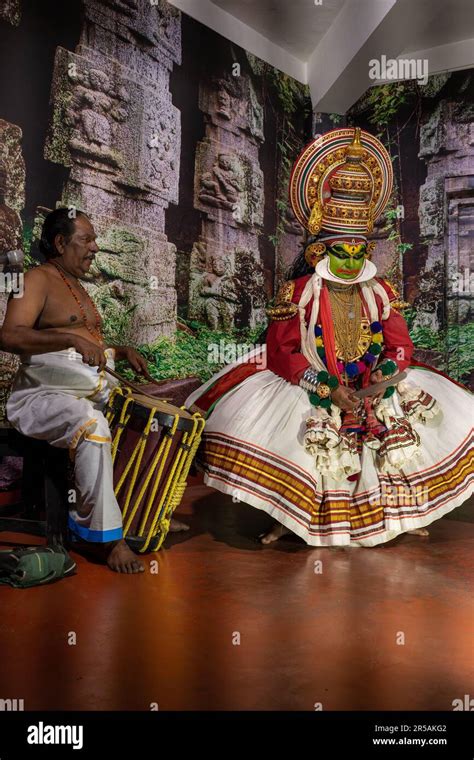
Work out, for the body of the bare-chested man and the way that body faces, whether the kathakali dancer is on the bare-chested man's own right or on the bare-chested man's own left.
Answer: on the bare-chested man's own left

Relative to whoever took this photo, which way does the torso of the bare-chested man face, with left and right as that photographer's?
facing the viewer and to the right of the viewer

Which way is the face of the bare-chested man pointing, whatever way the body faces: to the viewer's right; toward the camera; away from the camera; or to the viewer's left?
to the viewer's right
